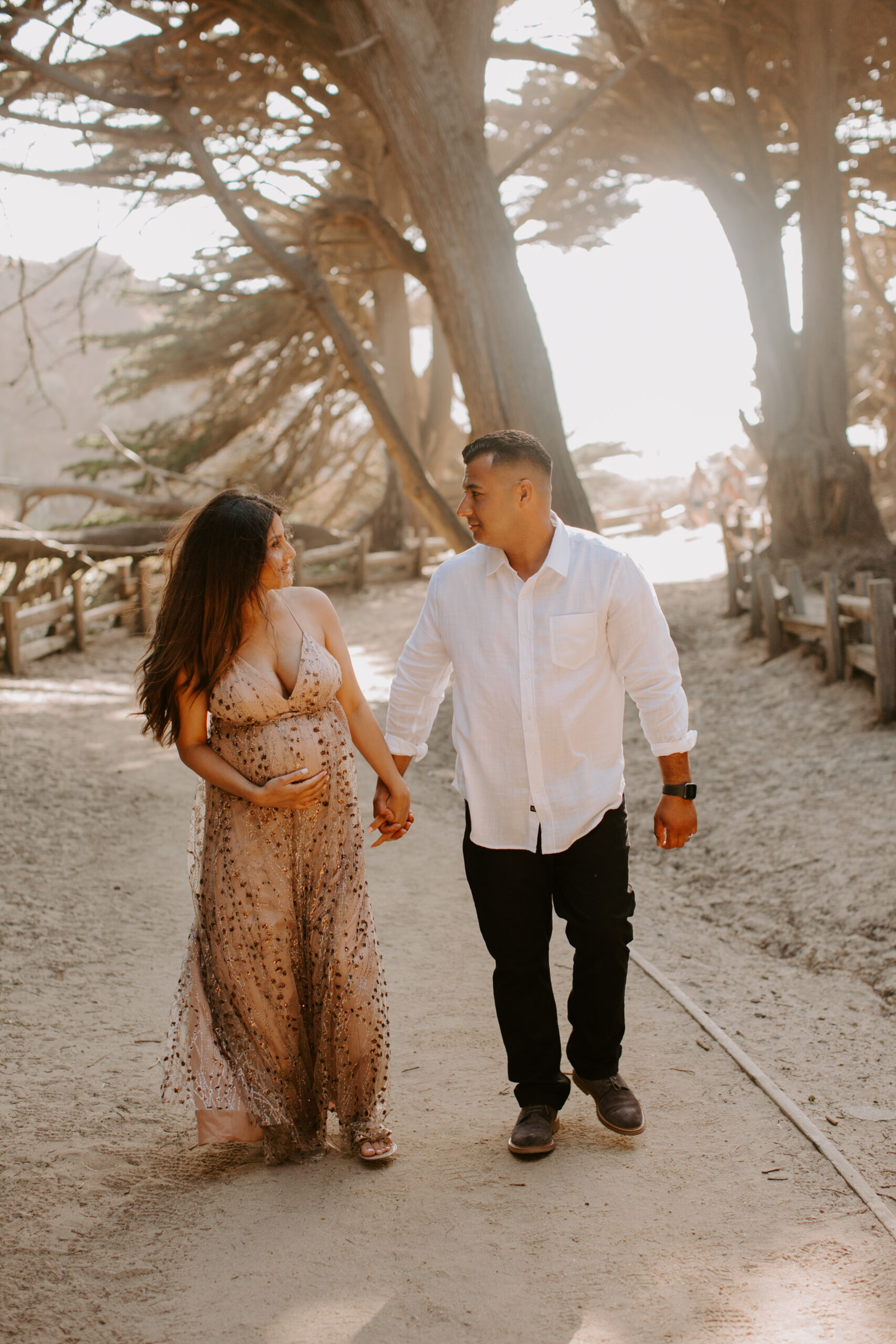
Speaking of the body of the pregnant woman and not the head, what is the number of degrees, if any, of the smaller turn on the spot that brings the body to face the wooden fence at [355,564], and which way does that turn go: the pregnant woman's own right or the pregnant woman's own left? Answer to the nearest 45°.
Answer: approximately 135° to the pregnant woman's own left

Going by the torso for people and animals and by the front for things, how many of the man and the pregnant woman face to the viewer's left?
0

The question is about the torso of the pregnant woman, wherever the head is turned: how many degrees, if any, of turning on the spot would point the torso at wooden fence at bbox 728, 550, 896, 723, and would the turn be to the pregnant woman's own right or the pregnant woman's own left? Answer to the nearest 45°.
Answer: approximately 90° to the pregnant woman's own left

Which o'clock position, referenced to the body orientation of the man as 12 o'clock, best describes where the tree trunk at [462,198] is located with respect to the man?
The tree trunk is roughly at 6 o'clock from the man.

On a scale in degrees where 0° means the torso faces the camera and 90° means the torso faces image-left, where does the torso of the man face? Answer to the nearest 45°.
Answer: approximately 0°

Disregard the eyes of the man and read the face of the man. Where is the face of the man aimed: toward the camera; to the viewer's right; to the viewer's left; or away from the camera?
to the viewer's left

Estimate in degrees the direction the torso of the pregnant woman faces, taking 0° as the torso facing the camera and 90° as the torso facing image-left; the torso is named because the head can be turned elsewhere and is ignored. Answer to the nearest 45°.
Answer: approximately 315°

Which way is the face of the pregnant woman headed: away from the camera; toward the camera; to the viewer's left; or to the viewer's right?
to the viewer's right

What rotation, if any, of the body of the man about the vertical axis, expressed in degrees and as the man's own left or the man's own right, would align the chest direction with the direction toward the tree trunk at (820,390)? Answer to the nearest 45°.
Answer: approximately 180°

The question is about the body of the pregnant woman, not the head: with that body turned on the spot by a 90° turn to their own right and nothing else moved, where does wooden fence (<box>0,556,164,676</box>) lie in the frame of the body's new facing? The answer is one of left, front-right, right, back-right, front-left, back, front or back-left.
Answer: back-right
